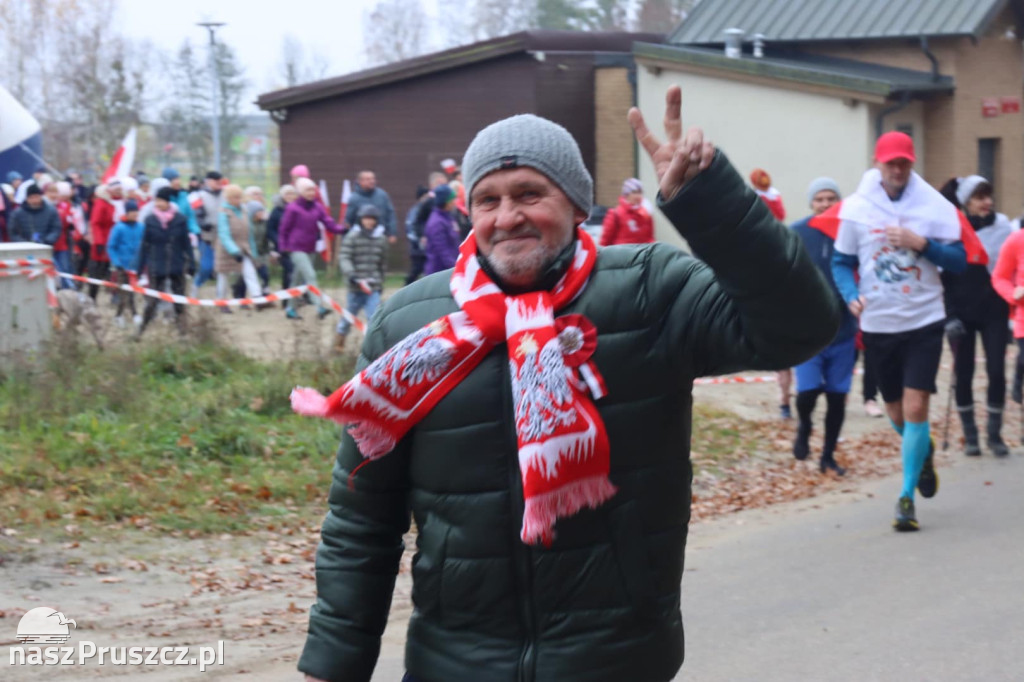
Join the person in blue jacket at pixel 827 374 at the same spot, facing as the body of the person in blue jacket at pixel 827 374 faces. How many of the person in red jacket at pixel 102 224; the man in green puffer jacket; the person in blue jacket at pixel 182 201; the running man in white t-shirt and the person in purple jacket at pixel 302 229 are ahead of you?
2

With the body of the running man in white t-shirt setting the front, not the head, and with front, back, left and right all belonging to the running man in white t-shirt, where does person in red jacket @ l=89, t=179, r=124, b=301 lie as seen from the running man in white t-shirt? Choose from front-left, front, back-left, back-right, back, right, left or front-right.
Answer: back-right

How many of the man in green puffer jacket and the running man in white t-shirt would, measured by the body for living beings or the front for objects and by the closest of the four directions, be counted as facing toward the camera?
2

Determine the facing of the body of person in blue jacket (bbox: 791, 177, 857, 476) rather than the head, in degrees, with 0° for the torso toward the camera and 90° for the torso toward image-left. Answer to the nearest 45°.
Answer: approximately 0°

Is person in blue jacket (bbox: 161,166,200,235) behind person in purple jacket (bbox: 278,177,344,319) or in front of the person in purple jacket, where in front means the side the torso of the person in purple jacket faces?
behind

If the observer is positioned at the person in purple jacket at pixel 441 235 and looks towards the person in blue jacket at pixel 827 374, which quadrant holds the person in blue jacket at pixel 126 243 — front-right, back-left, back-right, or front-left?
back-right
